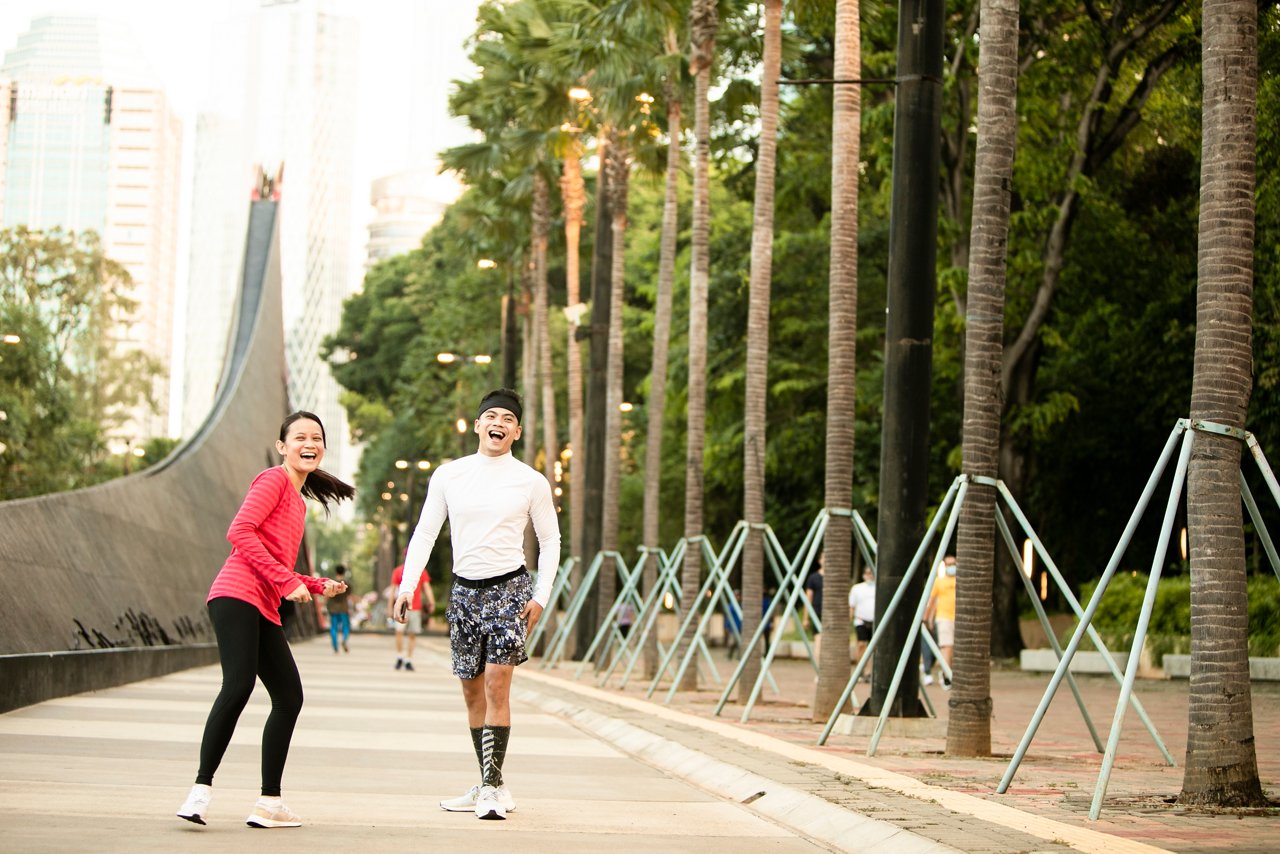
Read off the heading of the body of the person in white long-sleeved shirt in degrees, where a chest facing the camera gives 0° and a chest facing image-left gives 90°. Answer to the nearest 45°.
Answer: approximately 0°

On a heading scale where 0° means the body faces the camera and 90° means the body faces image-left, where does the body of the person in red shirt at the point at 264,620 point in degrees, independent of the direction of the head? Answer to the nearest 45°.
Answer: approximately 270°
